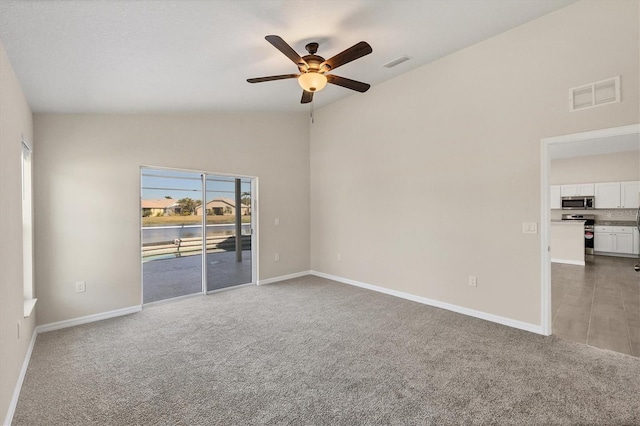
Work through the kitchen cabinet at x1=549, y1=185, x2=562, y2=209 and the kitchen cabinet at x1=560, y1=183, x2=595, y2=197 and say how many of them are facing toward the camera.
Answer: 2

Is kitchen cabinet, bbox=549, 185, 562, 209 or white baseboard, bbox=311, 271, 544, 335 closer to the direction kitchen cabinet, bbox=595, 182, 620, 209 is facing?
the white baseboard

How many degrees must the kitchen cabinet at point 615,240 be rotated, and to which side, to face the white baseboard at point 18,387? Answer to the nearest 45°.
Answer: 0° — it already faces it

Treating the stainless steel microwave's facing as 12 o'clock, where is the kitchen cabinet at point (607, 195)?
The kitchen cabinet is roughly at 9 o'clock from the stainless steel microwave.

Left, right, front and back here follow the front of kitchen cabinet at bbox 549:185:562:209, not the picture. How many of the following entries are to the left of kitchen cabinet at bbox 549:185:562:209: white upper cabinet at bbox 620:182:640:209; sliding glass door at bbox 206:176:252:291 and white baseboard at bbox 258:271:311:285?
1

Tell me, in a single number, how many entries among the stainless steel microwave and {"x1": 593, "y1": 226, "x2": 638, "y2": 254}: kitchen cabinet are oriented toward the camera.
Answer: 2

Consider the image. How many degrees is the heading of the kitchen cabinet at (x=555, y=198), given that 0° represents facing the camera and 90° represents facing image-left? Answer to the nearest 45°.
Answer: approximately 0°
